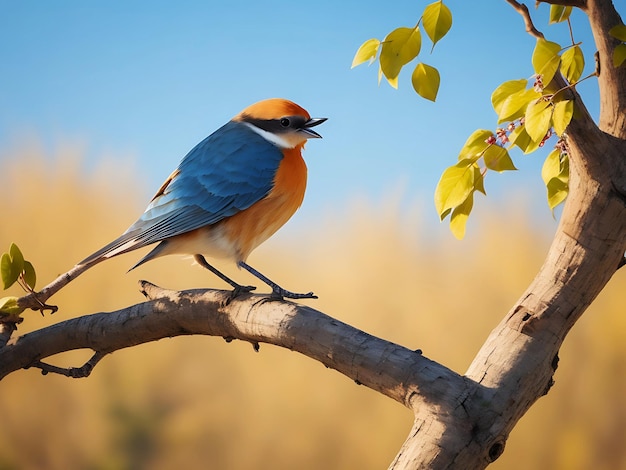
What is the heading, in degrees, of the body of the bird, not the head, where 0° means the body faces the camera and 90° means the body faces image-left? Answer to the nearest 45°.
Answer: approximately 270°
